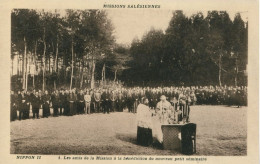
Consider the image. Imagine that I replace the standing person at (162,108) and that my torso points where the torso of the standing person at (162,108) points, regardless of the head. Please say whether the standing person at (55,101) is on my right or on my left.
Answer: on my right

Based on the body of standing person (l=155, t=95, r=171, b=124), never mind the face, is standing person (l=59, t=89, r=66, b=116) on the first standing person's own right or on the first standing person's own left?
on the first standing person's own right
